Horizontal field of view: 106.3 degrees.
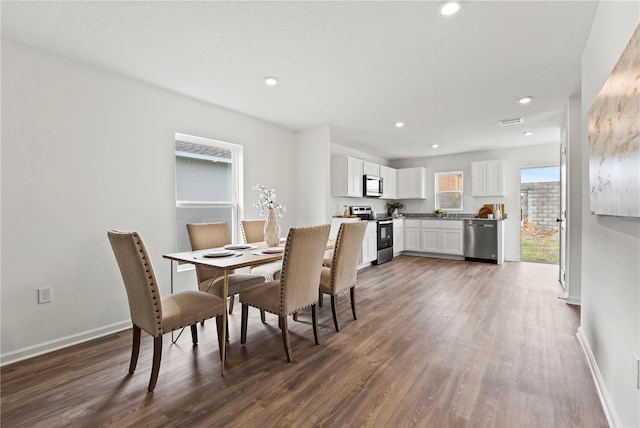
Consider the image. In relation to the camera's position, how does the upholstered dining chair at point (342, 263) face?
facing away from the viewer and to the left of the viewer

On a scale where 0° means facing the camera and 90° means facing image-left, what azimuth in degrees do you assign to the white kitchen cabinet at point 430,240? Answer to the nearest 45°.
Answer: approximately 0°

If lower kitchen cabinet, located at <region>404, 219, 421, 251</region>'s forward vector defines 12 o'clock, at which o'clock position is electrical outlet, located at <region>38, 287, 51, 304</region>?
The electrical outlet is roughly at 1 o'clock from the lower kitchen cabinet.

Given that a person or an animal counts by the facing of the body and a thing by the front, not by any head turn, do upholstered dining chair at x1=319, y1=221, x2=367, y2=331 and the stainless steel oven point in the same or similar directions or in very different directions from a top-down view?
very different directions

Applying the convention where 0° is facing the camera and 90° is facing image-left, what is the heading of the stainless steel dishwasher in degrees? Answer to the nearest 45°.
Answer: approximately 0°

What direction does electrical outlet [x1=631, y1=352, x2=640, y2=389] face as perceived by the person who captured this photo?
facing to the left of the viewer

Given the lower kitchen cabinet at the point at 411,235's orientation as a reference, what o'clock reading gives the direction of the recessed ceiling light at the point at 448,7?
The recessed ceiling light is roughly at 12 o'clock from the lower kitchen cabinet.

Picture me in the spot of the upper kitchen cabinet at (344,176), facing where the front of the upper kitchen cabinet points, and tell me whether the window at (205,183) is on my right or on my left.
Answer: on my right
